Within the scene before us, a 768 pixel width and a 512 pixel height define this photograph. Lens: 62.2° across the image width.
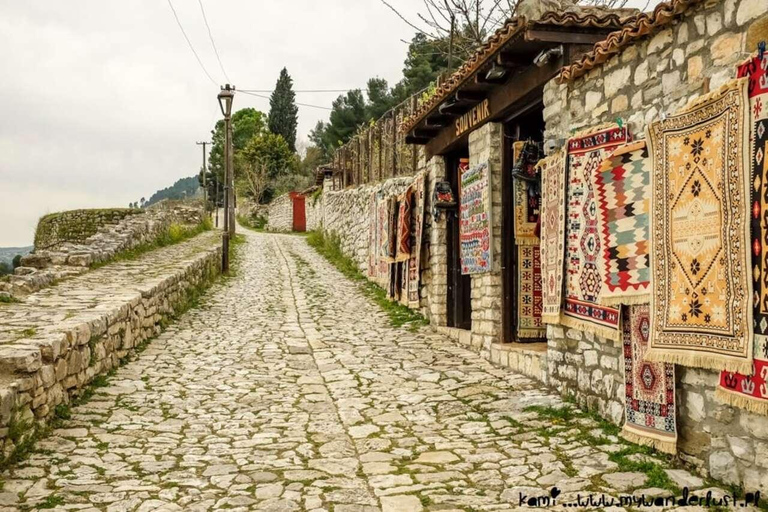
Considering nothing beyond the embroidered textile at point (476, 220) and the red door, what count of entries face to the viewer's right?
0

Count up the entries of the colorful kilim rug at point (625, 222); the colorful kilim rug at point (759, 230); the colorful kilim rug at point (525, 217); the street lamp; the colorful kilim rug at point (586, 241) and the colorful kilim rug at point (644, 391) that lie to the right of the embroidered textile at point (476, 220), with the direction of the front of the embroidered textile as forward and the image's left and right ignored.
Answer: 1

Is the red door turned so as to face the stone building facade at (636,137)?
yes

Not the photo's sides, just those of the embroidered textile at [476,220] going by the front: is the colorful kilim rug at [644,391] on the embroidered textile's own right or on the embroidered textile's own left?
on the embroidered textile's own left

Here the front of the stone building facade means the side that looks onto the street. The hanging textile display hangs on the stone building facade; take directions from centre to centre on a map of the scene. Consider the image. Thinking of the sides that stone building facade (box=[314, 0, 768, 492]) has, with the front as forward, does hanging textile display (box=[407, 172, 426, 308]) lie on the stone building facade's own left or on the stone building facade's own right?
on the stone building facade's own right

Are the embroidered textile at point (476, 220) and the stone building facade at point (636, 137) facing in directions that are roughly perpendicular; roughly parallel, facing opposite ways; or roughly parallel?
roughly parallel

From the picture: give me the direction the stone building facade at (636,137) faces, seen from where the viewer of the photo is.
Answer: facing the viewer and to the left of the viewer

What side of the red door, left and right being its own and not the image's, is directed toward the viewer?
front

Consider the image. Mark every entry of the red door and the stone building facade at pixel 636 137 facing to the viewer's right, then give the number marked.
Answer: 0

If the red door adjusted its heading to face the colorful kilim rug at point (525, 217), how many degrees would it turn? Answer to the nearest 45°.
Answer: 0° — it already faces it

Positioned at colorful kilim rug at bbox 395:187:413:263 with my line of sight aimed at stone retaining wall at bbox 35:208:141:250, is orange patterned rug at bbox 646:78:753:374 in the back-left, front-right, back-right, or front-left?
back-left

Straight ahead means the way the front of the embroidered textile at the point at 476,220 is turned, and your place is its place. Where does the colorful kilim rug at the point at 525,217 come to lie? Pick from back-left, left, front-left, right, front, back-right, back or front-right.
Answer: left

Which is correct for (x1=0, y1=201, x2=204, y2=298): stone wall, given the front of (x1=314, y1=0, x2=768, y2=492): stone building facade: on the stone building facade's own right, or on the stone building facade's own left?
on the stone building facade's own right

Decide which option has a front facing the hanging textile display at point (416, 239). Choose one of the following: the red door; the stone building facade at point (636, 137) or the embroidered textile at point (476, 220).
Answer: the red door

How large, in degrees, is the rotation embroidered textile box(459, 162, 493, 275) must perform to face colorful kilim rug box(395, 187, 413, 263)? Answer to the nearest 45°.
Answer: approximately 90° to its right

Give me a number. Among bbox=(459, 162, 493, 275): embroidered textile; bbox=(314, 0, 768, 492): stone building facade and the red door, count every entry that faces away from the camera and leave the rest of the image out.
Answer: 0

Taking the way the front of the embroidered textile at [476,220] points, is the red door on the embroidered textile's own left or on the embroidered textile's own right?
on the embroidered textile's own right
